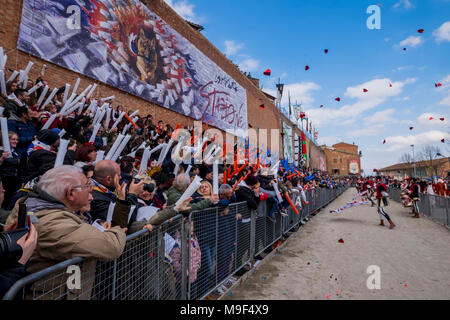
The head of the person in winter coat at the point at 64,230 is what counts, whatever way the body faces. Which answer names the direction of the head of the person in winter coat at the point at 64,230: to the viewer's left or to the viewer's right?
to the viewer's right

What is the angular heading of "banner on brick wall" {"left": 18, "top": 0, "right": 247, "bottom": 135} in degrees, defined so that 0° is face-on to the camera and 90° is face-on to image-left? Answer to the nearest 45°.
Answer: approximately 315°

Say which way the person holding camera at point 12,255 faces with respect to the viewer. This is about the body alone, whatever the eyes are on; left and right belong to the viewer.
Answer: facing to the right of the viewer

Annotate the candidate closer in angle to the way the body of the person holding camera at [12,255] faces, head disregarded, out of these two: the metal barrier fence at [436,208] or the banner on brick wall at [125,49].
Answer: the metal barrier fence

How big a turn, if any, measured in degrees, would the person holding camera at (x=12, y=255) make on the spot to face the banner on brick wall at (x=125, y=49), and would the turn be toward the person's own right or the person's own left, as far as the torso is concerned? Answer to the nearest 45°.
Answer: approximately 90° to the person's own left

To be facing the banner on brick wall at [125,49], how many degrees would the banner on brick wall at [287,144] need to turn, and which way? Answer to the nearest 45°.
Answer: approximately 45° to its right

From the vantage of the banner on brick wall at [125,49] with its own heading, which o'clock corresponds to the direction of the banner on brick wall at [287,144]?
the banner on brick wall at [287,144] is roughly at 9 o'clock from the banner on brick wall at [125,49].
